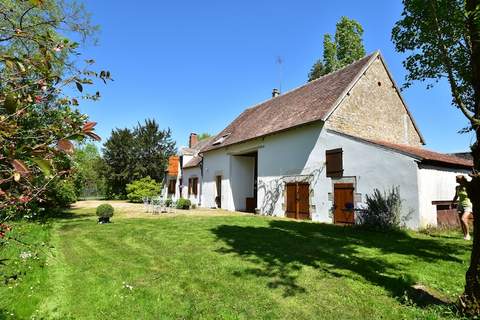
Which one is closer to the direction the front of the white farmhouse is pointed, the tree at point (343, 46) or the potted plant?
the potted plant

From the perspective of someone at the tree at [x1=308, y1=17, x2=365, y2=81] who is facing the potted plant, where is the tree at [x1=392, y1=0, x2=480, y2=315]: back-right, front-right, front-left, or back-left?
front-left

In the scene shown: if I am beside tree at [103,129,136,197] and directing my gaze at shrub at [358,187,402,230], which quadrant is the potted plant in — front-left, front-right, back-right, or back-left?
front-right

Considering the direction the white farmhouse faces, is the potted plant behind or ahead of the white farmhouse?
ahead

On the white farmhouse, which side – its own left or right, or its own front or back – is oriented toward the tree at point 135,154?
right

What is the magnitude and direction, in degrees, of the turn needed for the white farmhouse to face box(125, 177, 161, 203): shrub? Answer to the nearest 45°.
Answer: approximately 90° to its right

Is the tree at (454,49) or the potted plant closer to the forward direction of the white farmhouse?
the potted plant

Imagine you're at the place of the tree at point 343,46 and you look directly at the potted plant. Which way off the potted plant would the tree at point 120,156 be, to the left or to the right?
right

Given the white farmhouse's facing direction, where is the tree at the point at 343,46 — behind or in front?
behind

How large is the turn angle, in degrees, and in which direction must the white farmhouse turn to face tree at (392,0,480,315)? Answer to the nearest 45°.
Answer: approximately 45° to its left

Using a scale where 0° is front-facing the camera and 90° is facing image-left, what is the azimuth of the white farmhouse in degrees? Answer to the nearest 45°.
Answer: approximately 45°
